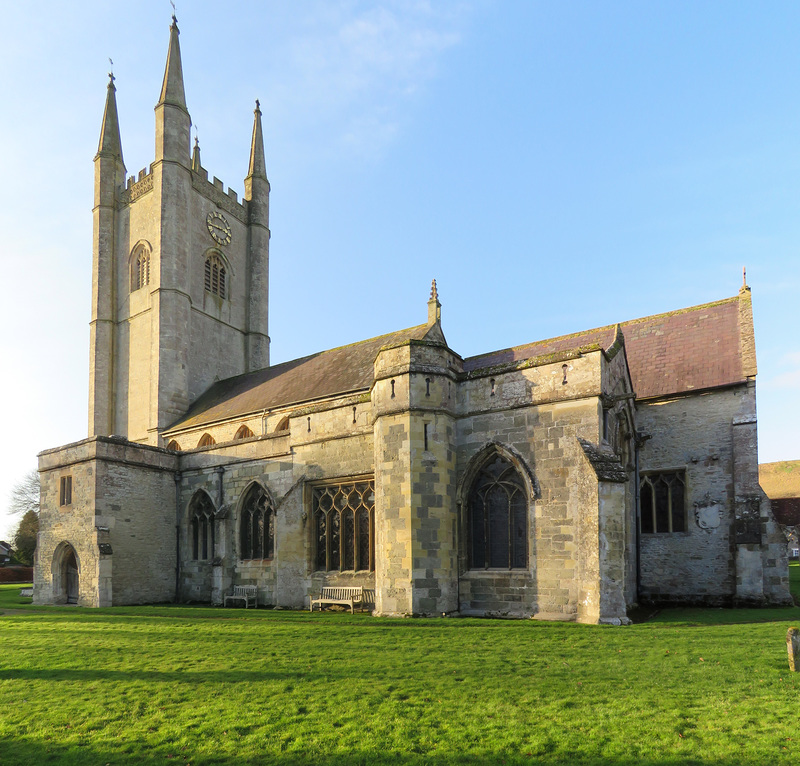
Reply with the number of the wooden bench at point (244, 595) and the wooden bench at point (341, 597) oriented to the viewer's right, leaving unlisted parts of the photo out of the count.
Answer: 0

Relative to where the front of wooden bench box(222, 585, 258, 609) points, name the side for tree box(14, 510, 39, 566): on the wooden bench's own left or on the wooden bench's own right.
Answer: on the wooden bench's own right

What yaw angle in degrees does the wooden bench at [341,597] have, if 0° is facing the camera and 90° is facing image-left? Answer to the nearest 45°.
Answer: approximately 45°

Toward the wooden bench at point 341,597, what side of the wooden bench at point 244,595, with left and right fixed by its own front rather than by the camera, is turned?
left

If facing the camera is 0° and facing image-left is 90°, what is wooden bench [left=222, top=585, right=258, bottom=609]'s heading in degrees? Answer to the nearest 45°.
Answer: approximately 45°

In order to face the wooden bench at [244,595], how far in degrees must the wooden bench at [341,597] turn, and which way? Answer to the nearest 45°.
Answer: approximately 90° to its right
